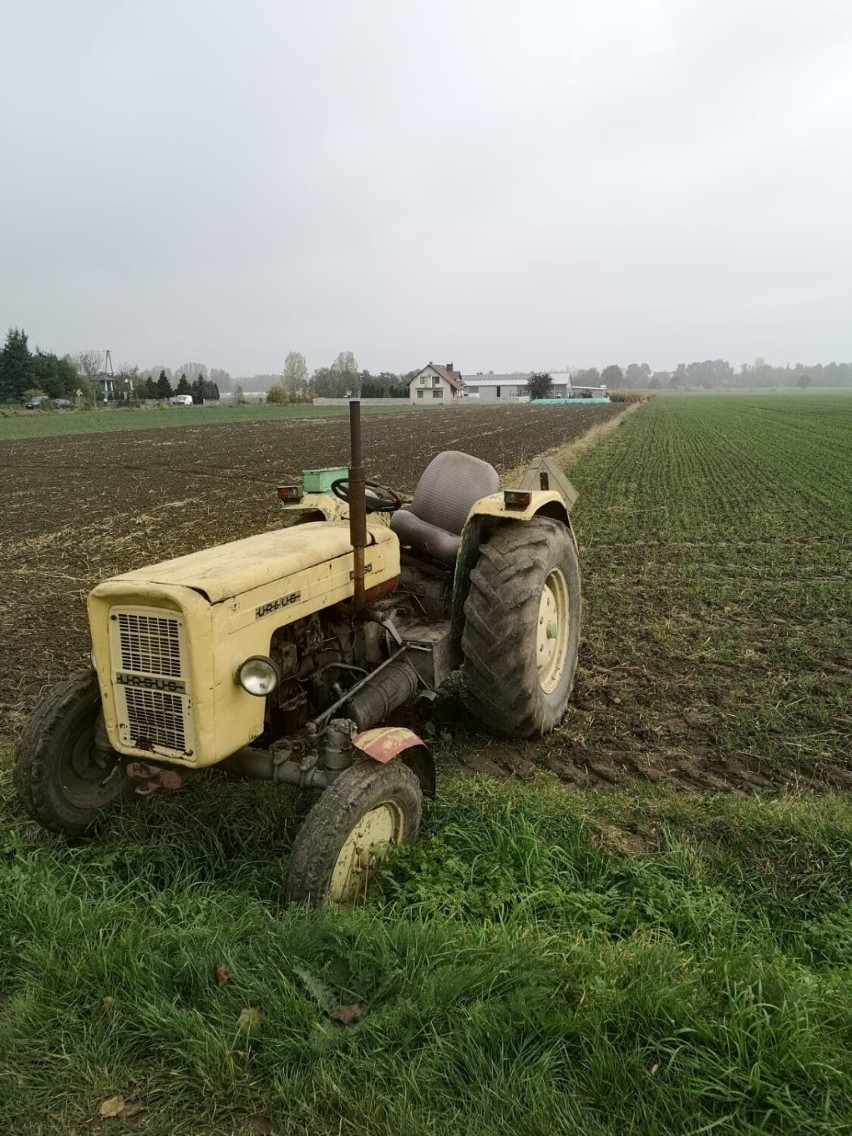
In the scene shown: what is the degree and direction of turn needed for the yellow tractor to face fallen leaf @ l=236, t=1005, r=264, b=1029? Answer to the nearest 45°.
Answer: approximately 45° to its left

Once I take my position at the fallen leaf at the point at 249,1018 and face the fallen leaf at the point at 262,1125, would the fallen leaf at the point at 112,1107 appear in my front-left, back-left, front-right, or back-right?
front-right

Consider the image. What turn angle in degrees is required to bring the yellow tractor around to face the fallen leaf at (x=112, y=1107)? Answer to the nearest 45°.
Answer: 0° — it already faces it

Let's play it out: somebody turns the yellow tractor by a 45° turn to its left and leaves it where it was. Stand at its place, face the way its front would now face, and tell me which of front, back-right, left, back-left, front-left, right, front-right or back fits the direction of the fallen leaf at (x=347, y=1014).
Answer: front

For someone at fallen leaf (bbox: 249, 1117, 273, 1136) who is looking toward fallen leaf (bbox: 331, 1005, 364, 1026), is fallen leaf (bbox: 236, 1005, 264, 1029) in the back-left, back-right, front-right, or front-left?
front-left

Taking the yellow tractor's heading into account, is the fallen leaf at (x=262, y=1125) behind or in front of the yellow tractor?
in front

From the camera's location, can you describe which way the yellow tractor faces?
facing the viewer and to the left of the viewer
